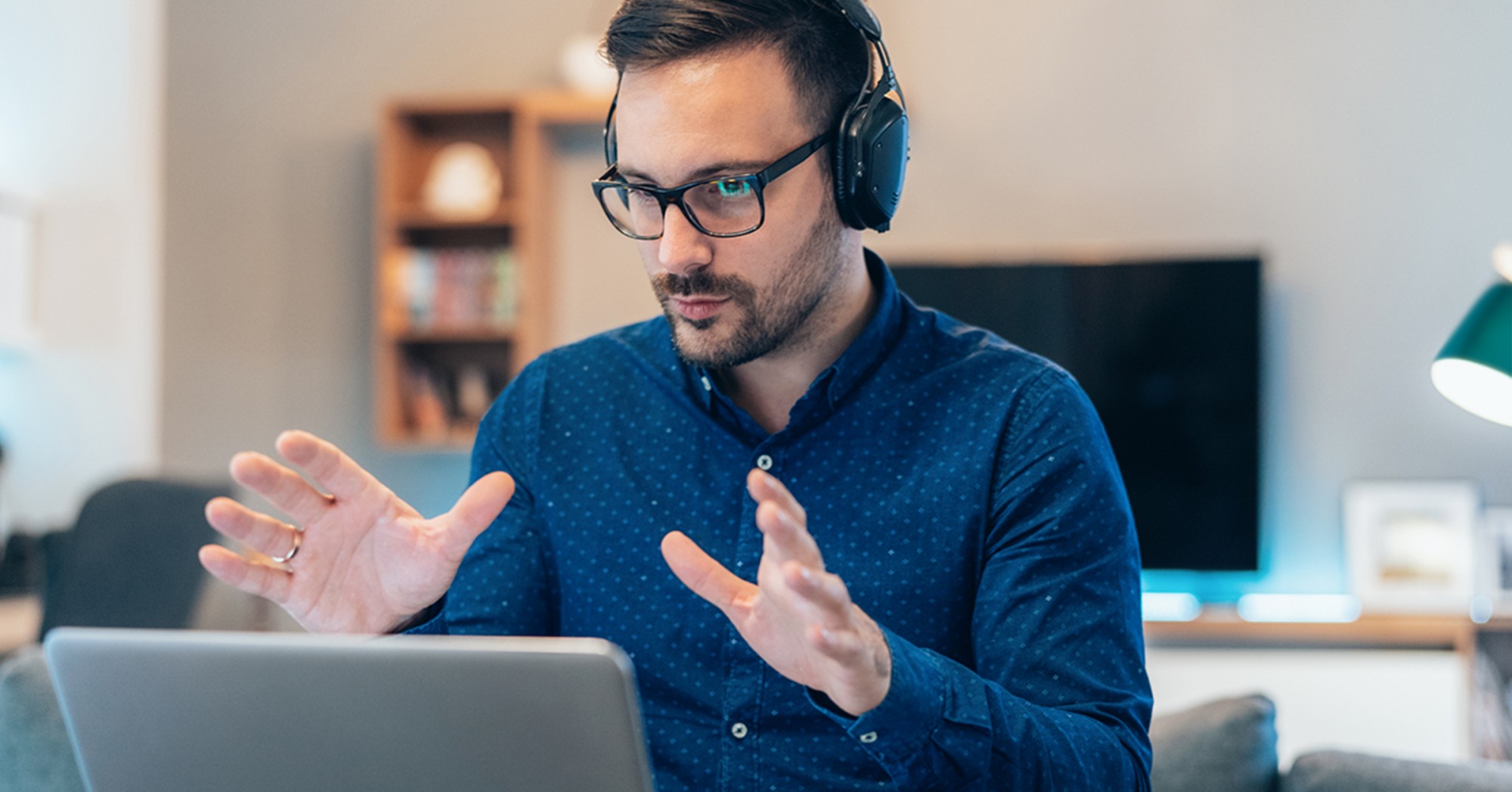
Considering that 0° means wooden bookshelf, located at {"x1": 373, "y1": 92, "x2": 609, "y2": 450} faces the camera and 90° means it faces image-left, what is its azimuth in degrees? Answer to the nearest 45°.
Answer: approximately 0°

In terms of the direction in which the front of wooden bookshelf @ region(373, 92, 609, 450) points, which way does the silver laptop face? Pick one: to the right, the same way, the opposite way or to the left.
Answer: the opposite way

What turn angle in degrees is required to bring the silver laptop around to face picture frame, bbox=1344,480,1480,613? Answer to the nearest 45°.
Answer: approximately 45° to its right

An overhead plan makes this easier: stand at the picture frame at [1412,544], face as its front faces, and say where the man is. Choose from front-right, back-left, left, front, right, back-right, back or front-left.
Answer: front

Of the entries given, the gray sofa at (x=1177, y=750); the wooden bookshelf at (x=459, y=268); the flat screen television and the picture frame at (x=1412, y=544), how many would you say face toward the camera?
4

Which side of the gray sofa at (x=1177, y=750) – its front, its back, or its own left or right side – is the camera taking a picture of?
front

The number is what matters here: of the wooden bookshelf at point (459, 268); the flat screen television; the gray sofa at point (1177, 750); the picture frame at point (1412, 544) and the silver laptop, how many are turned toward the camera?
4

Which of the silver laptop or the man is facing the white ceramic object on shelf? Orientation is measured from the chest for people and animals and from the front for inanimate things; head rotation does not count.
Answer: the silver laptop

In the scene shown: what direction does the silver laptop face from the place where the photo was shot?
facing away from the viewer

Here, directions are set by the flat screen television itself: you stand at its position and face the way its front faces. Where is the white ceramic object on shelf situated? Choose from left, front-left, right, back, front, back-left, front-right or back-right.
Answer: right

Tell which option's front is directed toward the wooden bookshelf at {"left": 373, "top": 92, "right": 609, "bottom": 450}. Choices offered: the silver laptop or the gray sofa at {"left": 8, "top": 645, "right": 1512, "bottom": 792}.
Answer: the silver laptop

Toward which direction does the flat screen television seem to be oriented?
toward the camera

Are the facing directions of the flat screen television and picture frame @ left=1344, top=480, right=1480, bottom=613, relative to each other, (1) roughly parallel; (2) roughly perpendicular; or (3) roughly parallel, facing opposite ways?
roughly parallel

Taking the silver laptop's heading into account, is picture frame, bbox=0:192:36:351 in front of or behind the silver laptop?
in front

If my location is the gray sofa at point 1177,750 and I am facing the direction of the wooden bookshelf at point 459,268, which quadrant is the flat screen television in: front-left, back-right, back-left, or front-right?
front-right

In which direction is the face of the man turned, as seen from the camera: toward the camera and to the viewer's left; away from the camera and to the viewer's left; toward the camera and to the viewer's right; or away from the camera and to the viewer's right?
toward the camera and to the viewer's left

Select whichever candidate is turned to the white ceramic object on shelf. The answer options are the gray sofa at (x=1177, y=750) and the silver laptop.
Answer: the silver laptop

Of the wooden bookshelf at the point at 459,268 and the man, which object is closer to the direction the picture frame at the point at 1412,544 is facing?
the man

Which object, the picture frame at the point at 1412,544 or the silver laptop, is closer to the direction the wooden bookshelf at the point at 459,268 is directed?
the silver laptop
